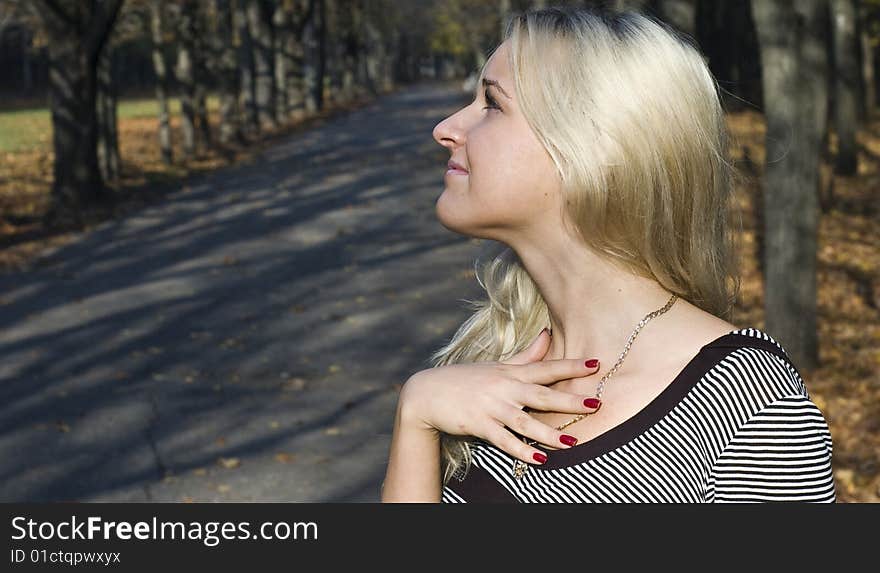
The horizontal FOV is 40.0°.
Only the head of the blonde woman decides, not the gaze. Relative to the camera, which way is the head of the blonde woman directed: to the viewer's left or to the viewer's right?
to the viewer's left

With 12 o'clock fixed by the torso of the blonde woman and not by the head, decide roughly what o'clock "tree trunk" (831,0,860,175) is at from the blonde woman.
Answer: The tree trunk is roughly at 5 o'clock from the blonde woman.

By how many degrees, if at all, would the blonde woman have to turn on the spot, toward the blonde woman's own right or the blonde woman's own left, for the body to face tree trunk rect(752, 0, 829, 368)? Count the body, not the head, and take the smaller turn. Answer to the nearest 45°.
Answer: approximately 135° to the blonde woman's own right

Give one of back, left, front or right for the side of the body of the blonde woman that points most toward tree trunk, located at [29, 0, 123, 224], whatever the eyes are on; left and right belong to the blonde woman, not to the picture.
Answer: right

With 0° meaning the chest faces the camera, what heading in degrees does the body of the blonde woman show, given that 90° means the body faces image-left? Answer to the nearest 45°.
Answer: approximately 45°

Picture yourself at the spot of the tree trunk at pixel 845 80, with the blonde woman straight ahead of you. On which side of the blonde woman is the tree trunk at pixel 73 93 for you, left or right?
right

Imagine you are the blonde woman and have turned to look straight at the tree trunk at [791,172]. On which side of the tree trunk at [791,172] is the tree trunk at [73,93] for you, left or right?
left
